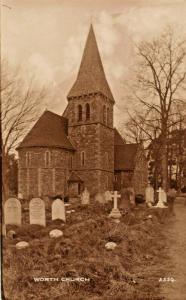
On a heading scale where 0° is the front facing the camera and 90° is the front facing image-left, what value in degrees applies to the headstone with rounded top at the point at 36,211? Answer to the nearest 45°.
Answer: approximately 0°

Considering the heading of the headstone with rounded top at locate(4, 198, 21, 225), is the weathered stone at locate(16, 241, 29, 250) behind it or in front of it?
in front

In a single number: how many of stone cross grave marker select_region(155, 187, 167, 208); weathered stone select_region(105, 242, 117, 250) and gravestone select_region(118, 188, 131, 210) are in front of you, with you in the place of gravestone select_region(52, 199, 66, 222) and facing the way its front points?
1

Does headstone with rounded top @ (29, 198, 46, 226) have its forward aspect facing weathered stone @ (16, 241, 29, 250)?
yes

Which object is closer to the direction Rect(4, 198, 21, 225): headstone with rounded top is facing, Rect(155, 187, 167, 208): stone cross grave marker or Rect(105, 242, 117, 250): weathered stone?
the weathered stone
